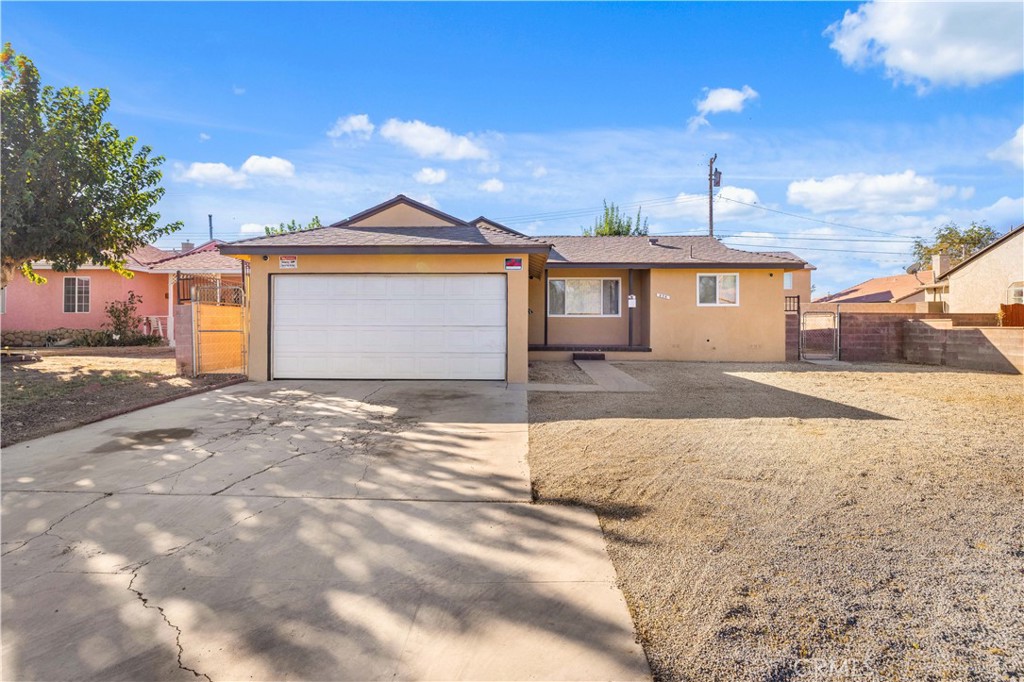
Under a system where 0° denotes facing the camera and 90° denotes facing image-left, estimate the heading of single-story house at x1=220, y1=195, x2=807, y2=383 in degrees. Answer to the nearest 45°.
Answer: approximately 0°

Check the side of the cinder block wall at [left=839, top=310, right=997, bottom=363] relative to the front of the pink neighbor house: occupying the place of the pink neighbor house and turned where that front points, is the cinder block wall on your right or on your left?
on your left

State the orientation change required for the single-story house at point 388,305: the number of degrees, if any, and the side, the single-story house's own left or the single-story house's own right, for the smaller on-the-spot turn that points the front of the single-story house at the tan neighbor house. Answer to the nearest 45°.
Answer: approximately 135° to the single-story house's own left

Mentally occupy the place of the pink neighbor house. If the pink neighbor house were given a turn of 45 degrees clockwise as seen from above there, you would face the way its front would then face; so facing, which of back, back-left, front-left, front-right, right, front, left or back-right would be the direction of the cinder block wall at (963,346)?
left

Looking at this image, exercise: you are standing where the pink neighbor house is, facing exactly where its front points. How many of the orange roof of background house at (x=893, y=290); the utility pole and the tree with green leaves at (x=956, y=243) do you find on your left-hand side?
3

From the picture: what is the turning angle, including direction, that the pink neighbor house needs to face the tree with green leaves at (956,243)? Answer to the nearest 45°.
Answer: approximately 90° to its left

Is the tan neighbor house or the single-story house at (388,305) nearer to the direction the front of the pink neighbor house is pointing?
the single-story house

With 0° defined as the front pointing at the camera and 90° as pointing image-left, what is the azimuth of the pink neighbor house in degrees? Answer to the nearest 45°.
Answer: approximately 0°

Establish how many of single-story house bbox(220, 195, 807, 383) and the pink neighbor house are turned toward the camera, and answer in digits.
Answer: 2

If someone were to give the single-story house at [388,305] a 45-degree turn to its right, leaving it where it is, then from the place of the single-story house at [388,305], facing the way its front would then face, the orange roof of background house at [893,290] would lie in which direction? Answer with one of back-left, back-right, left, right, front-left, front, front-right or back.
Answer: back

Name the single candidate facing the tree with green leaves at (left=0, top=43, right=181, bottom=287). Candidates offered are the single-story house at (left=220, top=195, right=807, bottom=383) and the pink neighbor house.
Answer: the pink neighbor house
